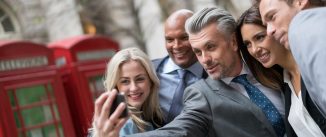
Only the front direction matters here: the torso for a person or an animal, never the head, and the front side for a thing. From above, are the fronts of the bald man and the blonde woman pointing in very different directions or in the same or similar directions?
same or similar directions

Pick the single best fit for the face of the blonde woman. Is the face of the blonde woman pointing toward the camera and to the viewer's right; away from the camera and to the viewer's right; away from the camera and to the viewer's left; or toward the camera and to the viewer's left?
toward the camera and to the viewer's left

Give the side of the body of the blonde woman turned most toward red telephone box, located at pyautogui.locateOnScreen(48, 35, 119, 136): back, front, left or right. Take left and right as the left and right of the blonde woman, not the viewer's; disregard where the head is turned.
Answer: back

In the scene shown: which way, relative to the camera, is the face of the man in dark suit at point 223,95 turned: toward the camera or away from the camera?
toward the camera

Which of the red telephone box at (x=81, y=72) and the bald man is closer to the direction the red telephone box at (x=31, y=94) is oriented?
the bald man

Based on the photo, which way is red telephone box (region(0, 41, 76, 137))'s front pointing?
toward the camera

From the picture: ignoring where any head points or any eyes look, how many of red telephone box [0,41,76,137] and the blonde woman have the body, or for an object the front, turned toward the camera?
2

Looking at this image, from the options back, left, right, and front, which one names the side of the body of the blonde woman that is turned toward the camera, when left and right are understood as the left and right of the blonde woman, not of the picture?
front

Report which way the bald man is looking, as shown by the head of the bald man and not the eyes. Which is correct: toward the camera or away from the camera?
toward the camera

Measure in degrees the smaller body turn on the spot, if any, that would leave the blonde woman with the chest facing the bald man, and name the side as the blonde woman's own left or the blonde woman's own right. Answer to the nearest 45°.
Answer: approximately 135° to the blonde woman's own left

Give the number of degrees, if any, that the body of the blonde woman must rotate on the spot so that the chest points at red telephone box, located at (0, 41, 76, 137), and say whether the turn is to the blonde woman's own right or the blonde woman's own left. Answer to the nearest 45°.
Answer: approximately 135° to the blonde woman's own right

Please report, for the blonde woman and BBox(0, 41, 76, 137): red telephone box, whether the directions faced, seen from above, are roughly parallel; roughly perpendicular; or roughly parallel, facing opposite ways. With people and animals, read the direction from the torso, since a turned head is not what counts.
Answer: roughly parallel

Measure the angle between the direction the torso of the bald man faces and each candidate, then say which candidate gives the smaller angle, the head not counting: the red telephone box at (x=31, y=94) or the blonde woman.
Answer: the blonde woman

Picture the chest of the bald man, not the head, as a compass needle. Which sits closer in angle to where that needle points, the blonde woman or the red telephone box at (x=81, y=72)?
the blonde woman
